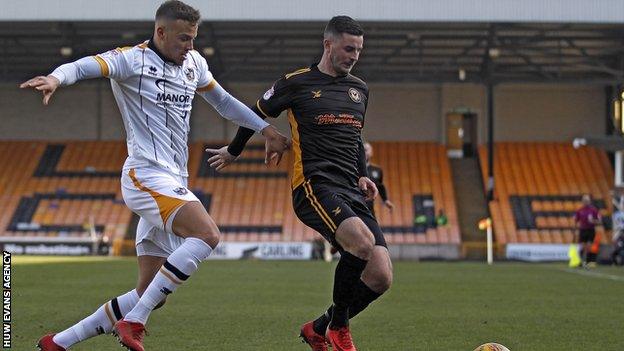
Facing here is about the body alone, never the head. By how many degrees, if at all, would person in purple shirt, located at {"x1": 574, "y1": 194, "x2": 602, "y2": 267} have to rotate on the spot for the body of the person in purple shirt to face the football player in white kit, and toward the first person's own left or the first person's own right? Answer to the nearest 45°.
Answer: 0° — they already face them

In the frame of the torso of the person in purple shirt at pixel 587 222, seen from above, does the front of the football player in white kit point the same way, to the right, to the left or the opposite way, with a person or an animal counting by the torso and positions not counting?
to the left

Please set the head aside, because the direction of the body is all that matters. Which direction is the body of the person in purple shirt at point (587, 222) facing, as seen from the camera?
toward the camera

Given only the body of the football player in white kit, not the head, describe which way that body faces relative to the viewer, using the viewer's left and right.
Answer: facing the viewer and to the right of the viewer

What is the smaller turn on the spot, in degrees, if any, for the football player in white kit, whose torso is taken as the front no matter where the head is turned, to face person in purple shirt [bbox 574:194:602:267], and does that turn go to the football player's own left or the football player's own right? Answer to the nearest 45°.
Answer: approximately 90° to the football player's own left

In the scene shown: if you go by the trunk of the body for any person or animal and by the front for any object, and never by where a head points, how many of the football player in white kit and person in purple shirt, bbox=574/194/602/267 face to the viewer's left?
0
